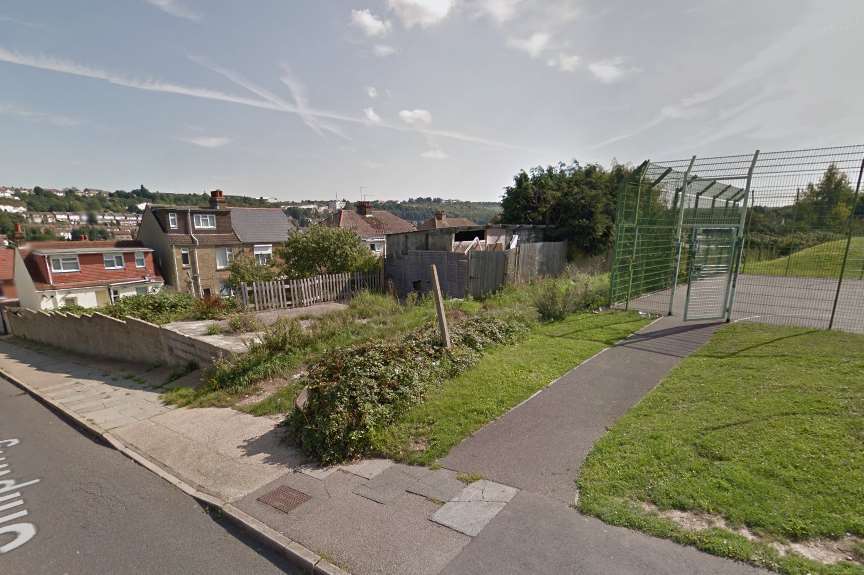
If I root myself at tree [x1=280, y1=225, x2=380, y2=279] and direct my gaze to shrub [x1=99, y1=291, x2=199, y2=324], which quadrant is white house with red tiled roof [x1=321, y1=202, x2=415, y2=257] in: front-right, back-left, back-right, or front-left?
back-right

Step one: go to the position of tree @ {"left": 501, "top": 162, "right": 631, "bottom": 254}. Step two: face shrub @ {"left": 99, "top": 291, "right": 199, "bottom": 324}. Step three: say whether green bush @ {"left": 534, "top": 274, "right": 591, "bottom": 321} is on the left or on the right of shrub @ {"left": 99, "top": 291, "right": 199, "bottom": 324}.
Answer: left

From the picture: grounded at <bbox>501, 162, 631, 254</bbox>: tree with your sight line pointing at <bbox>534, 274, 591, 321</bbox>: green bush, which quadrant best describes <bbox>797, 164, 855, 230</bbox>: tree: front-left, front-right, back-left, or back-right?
back-left

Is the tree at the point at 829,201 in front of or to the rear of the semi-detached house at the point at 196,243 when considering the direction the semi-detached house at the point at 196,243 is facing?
to the rear

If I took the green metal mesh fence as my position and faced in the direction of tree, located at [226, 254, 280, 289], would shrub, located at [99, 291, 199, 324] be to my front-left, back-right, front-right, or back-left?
front-left

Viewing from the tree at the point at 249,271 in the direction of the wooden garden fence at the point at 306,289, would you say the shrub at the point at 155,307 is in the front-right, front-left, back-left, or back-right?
front-right
